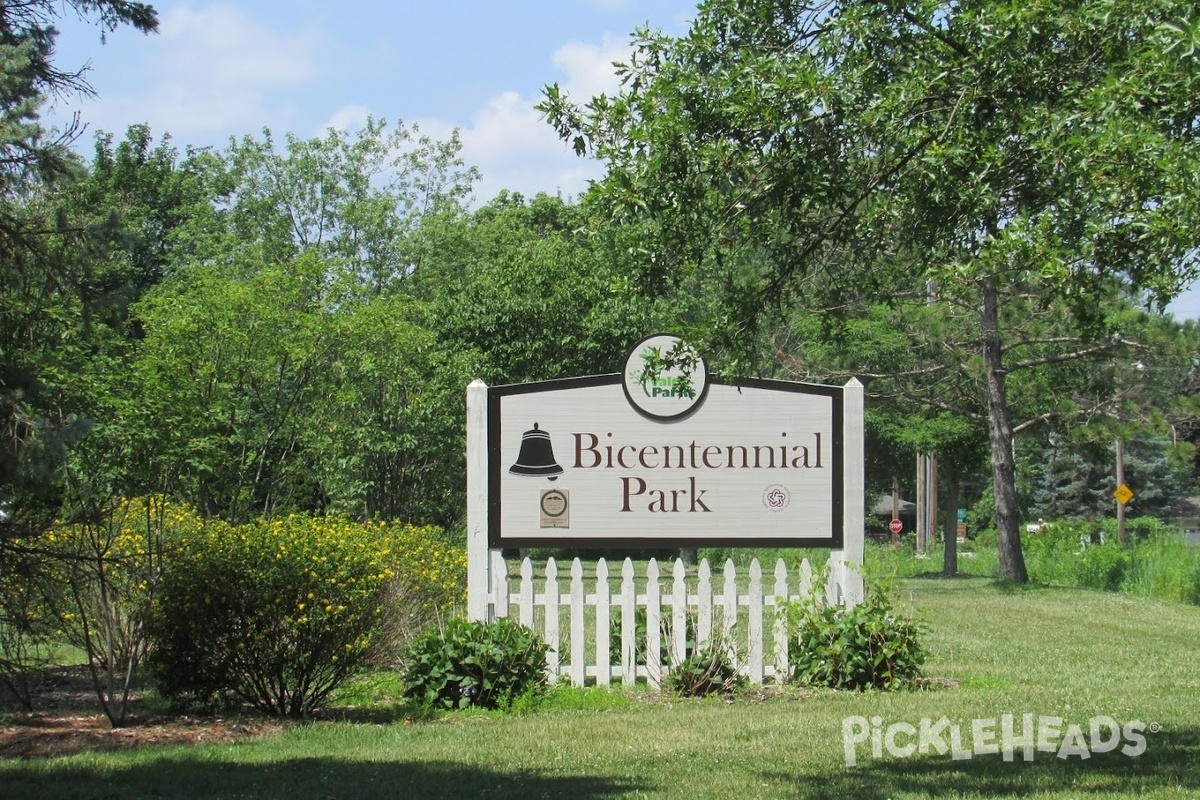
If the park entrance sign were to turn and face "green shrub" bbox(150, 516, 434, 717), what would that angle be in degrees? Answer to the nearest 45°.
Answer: approximately 45° to its right

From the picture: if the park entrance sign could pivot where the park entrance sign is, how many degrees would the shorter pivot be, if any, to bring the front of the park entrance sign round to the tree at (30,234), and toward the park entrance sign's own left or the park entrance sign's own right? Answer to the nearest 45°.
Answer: approximately 45° to the park entrance sign's own right

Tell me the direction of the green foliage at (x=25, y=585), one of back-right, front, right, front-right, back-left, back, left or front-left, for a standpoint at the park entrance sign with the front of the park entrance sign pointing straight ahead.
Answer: front-right

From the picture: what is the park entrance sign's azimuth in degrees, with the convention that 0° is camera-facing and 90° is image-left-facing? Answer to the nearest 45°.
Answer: approximately 0°
